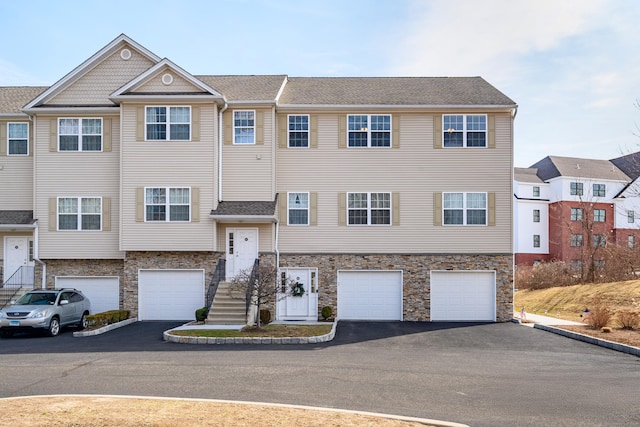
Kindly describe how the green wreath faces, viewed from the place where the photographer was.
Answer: facing the viewer

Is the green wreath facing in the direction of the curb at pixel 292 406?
yes

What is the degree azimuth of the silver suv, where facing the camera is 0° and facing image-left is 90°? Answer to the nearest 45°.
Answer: approximately 45°

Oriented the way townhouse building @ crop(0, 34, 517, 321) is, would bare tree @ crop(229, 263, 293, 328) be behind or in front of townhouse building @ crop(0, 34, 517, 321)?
in front

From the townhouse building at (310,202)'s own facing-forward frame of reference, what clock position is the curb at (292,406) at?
The curb is roughly at 12 o'clock from the townhouse building.

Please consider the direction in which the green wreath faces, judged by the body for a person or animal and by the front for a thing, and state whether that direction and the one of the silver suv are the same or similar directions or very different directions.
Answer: same or similar directions

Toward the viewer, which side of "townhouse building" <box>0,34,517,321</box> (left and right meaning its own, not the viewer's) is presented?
front

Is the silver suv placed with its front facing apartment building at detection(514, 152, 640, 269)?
no

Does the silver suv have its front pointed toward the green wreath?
no

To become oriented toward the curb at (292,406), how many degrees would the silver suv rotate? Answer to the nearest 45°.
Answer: approximately 45° to its left

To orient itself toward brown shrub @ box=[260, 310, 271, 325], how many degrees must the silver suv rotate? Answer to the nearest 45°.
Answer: approximately 135° to its left

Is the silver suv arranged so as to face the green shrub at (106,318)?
no

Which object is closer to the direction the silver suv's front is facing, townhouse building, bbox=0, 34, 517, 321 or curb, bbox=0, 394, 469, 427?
the curb

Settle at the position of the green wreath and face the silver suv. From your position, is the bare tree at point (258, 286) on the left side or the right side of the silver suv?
left

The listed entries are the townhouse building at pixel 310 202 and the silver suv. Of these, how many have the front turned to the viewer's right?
0

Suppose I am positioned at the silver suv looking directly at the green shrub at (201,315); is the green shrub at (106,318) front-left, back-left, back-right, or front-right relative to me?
front-left
